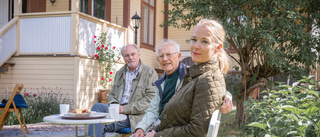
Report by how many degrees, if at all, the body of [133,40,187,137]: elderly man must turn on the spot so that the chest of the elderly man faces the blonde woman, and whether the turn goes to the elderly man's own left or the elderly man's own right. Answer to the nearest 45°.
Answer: approximately 45° to the elderly man's own left

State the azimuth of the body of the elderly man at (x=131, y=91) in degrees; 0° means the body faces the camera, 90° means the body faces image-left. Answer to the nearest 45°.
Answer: approximately 45°

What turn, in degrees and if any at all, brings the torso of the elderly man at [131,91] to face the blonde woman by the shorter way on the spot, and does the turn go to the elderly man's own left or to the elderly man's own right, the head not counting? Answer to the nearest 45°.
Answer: approximately 45° to the elderly man's own left

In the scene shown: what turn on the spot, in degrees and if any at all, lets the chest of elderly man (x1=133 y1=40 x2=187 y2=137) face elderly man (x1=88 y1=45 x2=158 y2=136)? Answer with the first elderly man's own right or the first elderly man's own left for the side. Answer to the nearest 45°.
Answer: approximately 135° to the first elderly man's own right

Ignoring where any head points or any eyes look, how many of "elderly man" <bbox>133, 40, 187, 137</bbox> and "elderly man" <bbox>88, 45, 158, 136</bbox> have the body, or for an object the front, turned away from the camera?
0

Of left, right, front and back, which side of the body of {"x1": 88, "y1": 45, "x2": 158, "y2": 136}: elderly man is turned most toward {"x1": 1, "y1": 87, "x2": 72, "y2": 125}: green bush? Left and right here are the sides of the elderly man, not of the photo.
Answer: right

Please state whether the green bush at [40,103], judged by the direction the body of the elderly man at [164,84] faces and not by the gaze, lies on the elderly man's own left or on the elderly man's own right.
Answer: on the elderly man's own right

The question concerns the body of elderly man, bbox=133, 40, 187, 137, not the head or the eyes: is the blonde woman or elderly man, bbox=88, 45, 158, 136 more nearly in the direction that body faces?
the blonde woman

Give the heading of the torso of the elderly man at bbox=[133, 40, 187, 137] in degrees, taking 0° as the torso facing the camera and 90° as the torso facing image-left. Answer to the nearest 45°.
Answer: approximately 45°

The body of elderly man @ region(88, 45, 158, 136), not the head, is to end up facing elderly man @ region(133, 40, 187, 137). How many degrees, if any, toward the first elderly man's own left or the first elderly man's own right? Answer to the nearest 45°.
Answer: approximately 45° to the first elderly man's own left
